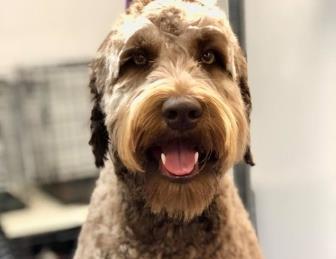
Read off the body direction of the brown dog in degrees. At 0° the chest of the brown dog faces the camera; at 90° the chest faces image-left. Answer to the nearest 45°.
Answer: approximately 0°

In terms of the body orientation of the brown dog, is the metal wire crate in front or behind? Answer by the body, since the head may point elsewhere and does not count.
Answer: behind
